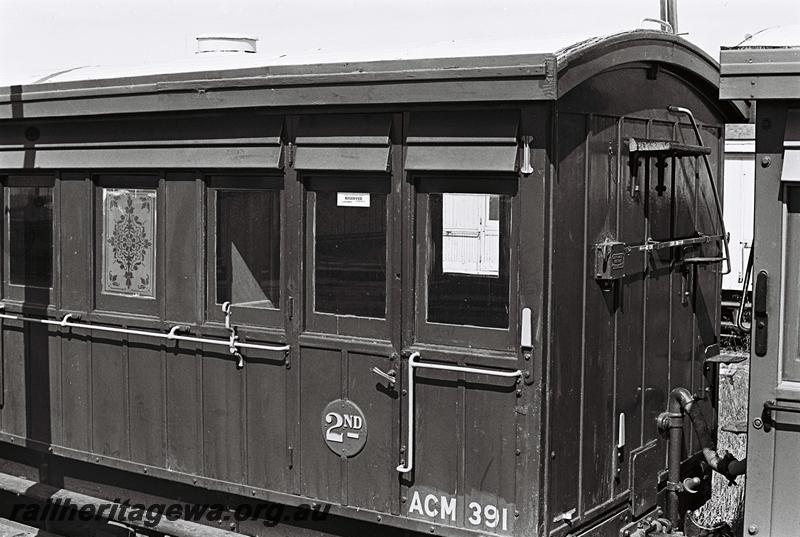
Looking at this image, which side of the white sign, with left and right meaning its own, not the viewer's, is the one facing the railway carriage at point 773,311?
left

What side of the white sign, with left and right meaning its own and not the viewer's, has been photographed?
front
